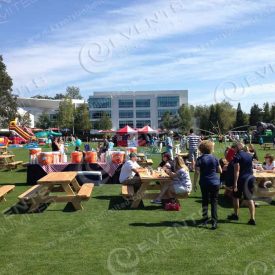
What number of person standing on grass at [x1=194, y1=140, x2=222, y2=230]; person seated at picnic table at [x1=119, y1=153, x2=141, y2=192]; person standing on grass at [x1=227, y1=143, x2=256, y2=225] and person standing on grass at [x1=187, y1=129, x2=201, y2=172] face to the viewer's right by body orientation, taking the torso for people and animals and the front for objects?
1

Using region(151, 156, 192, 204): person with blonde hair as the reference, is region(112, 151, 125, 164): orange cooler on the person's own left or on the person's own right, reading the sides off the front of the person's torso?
on the person's own right

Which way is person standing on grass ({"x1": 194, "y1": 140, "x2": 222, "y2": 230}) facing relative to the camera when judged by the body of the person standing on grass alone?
away from the camera

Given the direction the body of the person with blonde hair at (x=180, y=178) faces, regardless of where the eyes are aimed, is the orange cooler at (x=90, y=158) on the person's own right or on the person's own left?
on the person's own right

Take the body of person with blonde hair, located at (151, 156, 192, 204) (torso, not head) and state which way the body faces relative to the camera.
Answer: to the viewer's left

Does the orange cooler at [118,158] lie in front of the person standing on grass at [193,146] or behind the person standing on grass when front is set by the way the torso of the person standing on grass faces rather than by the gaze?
behind

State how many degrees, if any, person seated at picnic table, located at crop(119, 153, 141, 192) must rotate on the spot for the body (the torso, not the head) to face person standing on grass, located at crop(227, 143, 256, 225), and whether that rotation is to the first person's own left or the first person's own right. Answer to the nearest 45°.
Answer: approximately 45° to the first person's own right

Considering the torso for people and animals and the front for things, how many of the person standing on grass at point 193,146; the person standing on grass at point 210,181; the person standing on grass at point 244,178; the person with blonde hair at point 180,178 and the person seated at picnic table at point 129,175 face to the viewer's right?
1

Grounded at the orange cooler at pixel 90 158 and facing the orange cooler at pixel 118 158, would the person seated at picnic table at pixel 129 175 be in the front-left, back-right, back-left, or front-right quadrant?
front-right

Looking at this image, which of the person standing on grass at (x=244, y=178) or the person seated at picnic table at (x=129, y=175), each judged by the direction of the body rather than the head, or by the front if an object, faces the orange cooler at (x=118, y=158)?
the person standing on grass

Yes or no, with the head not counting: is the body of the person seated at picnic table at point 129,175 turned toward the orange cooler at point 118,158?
no

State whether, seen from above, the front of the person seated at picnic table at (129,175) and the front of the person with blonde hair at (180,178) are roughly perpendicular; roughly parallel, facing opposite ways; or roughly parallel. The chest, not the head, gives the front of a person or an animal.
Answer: roughly parallel, facing opposite ways
